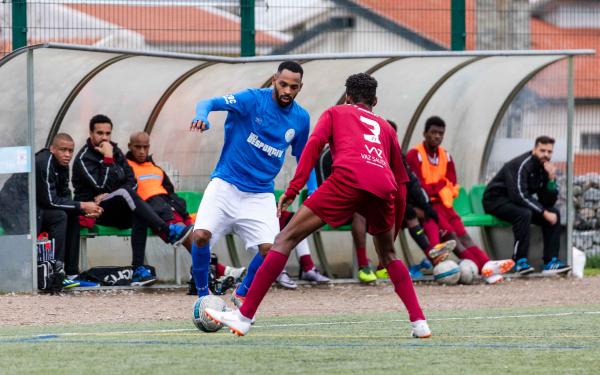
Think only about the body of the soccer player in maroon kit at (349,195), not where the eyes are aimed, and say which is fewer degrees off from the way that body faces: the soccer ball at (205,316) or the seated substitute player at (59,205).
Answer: the seated substitute player

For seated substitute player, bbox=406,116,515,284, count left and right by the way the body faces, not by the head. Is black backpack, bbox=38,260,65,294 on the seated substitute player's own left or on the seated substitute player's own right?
on the seated substitute player's own right

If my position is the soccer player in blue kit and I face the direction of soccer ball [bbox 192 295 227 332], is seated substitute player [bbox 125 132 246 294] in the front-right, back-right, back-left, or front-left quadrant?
back-right

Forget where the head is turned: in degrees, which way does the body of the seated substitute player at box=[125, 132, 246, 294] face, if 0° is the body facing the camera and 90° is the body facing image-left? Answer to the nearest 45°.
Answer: approximately 315°

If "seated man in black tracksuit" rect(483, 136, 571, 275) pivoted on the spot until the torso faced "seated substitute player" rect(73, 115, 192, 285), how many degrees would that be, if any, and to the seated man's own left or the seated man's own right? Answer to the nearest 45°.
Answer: approximately 90° to the seated man's own right

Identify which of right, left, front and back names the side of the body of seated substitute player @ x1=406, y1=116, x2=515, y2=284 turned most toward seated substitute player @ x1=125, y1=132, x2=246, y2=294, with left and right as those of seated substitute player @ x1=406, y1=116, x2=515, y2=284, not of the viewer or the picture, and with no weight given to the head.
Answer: right

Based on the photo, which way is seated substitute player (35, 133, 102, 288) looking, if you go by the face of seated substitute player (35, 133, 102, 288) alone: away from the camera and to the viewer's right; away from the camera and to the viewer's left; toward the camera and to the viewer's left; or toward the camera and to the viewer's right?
toward the camera and to the viewer's right

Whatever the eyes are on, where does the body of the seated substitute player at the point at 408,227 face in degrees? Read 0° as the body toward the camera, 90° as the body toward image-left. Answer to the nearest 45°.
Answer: approximately 315°

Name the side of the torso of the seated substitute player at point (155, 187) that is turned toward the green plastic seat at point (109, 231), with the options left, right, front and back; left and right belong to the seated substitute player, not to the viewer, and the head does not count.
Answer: right

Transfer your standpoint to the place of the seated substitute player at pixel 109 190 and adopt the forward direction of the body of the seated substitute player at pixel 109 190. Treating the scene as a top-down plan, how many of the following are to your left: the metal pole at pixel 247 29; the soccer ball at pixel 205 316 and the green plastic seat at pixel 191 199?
2

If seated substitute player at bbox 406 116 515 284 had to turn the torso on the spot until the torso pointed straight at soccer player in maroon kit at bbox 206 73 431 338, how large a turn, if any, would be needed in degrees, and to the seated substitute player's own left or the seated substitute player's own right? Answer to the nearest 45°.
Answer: approximately 45° to the seated substitute player's own right
